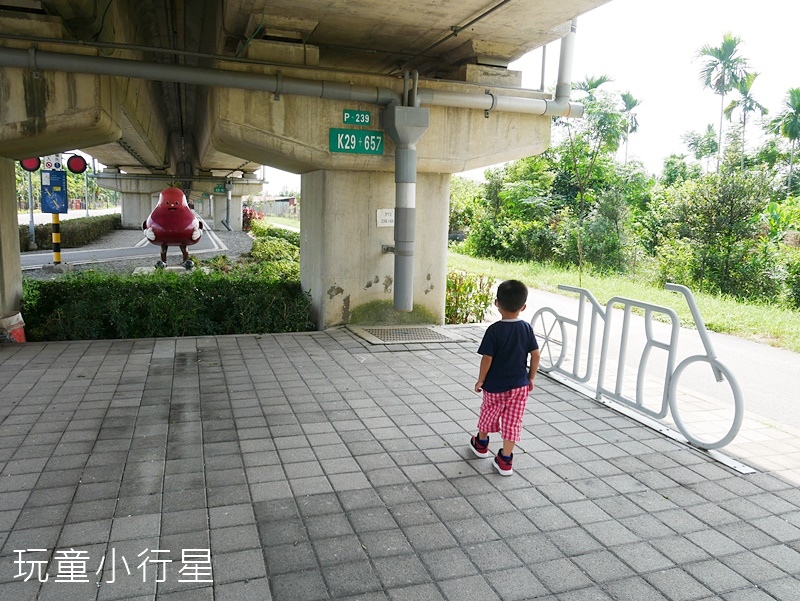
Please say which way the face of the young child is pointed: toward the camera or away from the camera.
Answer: away from the camera

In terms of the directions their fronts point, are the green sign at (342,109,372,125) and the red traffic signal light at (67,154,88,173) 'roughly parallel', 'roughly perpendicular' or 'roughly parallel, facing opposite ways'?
roughly parallel

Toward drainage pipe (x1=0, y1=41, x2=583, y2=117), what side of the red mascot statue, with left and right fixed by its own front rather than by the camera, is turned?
front

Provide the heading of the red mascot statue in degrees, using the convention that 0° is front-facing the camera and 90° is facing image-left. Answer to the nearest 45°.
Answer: approximately 0°

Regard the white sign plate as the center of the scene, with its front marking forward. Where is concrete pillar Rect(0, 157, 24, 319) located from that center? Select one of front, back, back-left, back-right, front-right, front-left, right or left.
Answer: right

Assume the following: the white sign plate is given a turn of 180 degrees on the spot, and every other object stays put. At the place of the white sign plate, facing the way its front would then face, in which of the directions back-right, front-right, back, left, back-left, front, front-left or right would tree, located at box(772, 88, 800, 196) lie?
front-right

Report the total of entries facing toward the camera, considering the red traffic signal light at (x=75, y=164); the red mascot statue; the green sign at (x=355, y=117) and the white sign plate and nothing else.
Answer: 4

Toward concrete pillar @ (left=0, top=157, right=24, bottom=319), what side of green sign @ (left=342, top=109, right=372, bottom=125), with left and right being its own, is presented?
right

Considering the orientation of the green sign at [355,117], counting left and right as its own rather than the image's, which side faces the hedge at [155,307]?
right

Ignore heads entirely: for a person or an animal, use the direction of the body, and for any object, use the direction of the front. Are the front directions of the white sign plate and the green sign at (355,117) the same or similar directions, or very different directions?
same or similar directions

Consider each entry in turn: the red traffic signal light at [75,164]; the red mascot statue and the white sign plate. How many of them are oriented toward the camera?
3

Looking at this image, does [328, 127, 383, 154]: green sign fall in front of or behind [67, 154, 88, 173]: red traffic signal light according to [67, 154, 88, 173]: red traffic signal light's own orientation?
in front

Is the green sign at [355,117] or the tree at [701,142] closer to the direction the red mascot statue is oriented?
the green sign

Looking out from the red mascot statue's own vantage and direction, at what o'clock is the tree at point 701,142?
The tree is roughly at 8 o'clock from the red mascot statue.

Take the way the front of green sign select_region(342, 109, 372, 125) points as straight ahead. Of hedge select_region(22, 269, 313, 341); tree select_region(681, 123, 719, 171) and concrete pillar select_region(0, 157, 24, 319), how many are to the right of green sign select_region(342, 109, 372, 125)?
2

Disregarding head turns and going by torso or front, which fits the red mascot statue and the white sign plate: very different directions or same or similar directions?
same or similar directions

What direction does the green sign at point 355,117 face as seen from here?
toward the camera

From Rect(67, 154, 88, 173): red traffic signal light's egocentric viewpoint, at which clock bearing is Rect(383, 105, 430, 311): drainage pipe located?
The drainage pipe is roughly at 11 o'clock from the red traffic signal light.

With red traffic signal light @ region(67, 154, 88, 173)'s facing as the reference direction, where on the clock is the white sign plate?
The white sign plate is roughly at 11 o'clock from the red traffic signal light.
